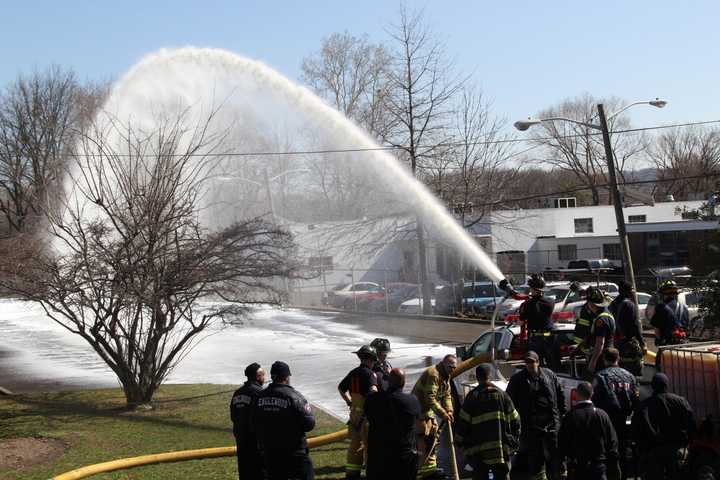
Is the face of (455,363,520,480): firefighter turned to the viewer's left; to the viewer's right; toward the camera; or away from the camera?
away from the camera

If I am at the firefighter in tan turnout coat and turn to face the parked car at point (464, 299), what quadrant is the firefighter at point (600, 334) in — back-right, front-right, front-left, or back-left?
front-right

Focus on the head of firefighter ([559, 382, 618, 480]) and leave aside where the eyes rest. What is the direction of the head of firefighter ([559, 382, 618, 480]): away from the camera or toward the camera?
away from the camera

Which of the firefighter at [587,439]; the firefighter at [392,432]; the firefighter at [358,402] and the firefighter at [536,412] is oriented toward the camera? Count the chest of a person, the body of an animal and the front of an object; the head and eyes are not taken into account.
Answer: the firefighter at [536,412]

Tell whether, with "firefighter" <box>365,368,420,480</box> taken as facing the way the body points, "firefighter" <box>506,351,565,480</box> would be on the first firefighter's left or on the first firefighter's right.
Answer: on the first firefighter's right

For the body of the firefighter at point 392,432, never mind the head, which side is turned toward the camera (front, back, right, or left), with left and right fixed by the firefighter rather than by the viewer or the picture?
back

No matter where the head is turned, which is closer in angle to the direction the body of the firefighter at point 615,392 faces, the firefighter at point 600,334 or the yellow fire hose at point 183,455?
the firefighter

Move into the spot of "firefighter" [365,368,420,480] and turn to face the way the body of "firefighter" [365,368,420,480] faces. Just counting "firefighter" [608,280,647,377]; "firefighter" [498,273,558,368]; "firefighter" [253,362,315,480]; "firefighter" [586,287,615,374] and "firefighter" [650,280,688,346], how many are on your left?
1

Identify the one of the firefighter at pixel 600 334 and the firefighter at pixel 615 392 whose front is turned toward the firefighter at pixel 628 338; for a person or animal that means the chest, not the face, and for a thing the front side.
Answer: the firefighter at pixel 615 392

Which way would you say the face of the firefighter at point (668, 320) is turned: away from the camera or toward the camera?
toward the camera

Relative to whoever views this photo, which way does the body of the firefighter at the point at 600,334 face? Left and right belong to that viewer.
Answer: facing to the left of the viewer

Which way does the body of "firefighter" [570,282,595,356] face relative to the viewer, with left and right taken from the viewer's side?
facing to the left of the viewer

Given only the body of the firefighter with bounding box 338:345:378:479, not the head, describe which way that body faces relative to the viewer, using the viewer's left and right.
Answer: facing away from the viewer and to the right of the viewer

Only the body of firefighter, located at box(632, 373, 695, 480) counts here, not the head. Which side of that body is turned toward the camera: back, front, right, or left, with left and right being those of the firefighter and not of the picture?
back

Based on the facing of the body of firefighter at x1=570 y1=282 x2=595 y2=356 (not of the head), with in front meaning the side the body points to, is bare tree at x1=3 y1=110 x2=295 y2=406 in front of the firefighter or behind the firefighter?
in front

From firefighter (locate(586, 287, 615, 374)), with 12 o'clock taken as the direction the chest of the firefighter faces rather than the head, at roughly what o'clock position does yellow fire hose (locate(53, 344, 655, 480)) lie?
The yellow fire hose is roughly at 12 o'clock from the firefighter.

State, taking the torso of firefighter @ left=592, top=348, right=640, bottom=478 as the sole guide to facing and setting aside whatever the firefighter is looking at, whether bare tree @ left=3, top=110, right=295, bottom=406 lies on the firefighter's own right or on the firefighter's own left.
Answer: on the firefighter's own left

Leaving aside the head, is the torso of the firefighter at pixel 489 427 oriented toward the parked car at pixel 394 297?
yes

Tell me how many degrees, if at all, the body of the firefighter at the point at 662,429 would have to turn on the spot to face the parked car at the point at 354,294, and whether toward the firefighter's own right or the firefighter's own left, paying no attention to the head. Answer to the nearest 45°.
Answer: approximately 45° to the firefighter's own left
